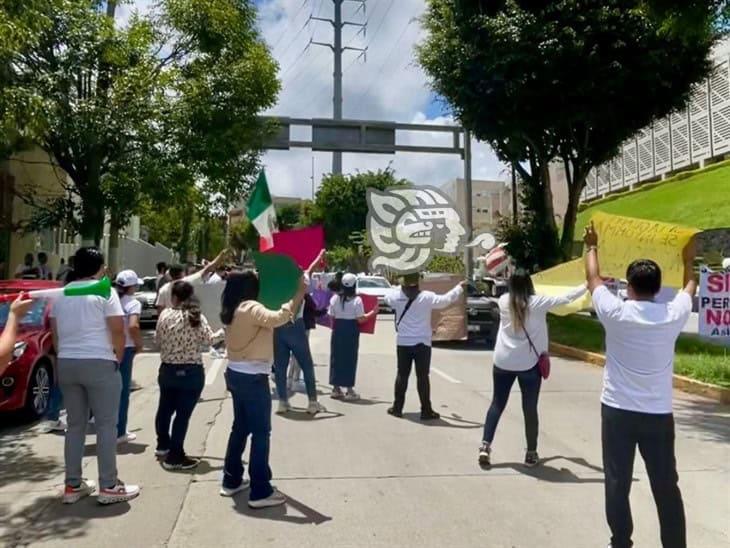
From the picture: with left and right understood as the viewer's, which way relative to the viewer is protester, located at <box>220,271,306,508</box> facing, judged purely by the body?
facing away from the viewer and to the right of the viewer

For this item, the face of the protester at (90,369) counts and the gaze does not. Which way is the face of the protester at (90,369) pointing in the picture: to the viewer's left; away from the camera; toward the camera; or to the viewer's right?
away from the camera

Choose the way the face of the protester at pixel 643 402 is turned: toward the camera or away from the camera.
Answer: away from the camera

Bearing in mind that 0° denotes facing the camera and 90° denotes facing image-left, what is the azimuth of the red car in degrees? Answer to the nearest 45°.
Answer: approximately 45°

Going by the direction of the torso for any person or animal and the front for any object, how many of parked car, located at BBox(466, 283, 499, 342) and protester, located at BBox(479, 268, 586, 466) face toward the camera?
1

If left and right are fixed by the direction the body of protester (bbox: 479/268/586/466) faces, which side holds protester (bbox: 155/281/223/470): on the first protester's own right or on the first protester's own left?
on the first protester's own left

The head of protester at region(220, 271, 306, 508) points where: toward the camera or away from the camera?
away from the camera

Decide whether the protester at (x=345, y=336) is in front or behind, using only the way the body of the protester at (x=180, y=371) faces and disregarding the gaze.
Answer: in front

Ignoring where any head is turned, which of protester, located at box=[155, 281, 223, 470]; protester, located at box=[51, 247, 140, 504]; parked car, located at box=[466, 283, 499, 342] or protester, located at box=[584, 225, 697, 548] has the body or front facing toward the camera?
the parked car

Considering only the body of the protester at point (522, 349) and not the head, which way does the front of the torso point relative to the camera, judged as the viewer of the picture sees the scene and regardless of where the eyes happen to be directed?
away from the camera

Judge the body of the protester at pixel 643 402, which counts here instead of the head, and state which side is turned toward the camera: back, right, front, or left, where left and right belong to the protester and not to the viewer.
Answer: back

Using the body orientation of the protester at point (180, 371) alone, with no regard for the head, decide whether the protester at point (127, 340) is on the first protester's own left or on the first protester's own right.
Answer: on the first protester's own left
